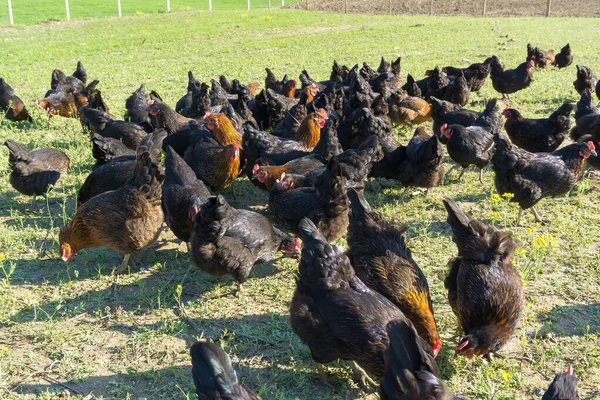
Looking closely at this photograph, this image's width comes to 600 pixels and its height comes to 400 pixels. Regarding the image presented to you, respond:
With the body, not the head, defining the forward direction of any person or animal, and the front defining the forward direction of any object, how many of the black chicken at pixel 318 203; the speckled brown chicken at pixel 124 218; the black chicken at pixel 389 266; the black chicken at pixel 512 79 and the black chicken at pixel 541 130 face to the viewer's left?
3

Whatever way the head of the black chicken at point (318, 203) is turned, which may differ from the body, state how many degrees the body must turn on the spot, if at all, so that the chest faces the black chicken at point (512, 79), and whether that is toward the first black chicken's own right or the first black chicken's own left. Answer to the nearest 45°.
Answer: approximately 135° to the first black chicken's own right

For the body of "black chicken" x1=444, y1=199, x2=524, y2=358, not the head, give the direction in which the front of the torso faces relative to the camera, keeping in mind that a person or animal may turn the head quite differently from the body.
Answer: toward the camera

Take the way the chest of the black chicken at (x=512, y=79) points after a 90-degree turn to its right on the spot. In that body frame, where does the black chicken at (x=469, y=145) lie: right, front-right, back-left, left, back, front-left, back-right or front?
front

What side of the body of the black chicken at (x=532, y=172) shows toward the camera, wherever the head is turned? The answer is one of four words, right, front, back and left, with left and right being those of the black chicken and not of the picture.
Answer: right

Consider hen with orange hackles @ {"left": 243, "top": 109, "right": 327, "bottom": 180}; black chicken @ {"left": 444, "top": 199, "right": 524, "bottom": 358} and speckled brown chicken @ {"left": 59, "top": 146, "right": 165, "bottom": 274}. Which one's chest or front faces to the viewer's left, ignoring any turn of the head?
the speckled brown chicken

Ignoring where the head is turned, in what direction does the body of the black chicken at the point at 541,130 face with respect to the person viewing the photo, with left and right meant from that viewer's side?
facing to the left of the viewer

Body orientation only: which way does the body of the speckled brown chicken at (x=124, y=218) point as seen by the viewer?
to the viewer's left

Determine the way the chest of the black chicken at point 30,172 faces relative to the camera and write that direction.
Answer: to the viewer's right

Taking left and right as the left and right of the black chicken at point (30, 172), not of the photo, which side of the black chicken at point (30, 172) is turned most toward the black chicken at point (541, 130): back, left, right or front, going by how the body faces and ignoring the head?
front

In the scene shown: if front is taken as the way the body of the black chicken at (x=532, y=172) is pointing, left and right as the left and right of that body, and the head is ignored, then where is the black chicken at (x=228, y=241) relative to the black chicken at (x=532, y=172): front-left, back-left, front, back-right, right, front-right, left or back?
back-right

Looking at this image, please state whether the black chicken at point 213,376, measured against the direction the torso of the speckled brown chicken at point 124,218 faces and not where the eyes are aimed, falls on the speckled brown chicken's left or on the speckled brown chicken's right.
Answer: on the speckled brown chicken's left

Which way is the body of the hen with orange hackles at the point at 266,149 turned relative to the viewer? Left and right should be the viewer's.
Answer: facing to the right of the viewer

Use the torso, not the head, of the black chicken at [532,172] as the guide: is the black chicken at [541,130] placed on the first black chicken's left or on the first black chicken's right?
on the first black chicken's left
